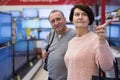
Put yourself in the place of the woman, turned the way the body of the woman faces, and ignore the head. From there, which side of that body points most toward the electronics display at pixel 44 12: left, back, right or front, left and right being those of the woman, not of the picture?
back

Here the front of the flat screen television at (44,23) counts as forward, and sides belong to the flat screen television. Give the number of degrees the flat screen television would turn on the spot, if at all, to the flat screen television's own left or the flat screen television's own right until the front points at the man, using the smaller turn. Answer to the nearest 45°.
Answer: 0° — it already faces them

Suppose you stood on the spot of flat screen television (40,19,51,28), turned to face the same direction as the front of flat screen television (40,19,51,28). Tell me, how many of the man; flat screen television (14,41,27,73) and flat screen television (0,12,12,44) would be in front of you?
3

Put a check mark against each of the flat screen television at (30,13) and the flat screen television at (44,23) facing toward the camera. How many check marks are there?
2

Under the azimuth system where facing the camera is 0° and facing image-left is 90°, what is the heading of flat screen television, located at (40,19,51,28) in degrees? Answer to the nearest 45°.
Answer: approximately 0°
